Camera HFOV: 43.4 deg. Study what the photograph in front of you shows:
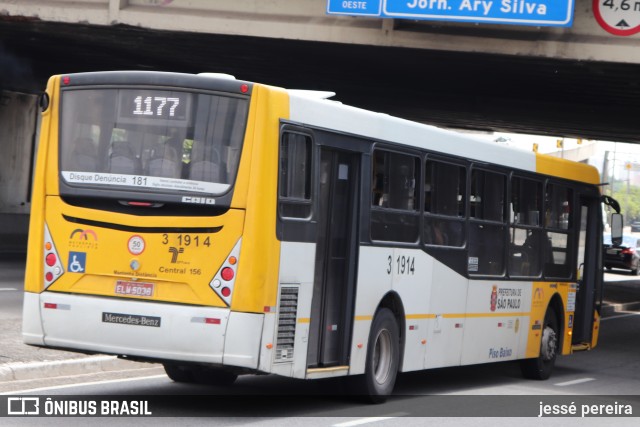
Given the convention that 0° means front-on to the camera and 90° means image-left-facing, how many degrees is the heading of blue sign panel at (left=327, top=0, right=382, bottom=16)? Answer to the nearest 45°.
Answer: approximately 0°

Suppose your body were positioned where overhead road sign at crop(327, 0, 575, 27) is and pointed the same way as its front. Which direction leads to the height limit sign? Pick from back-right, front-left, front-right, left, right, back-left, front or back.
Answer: left

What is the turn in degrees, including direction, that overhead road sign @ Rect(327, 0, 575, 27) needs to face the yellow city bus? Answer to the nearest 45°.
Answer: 0° — it already faces it

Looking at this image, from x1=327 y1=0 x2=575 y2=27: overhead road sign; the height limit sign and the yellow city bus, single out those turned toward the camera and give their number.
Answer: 2

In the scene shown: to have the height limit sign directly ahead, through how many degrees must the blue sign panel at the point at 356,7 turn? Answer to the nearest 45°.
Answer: approximately 90° to its left

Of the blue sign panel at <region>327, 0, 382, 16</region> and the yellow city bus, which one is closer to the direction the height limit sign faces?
the yellow city bus

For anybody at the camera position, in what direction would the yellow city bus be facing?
facing away from the viewer and to the right of the viewer
